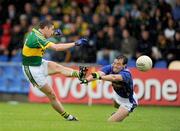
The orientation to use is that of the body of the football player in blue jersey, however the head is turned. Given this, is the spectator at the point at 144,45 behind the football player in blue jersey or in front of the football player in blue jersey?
behind

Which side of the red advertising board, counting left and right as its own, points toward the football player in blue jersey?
front

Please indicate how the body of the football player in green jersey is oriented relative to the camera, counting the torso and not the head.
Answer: to the viewer's right

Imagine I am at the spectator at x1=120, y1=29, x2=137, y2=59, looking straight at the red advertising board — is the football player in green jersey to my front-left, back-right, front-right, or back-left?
front-right

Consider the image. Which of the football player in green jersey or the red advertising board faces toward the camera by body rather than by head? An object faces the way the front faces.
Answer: the red advertising board

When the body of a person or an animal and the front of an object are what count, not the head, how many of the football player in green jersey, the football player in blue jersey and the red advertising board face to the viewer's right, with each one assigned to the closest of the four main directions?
1

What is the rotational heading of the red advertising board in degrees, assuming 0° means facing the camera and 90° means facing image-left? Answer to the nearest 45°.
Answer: approximately 0°

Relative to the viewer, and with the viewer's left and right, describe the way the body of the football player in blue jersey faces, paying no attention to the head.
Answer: facing the viewer and to the left of the viewer

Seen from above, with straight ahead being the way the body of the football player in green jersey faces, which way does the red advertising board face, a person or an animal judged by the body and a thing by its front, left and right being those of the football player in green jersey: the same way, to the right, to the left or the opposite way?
to the right

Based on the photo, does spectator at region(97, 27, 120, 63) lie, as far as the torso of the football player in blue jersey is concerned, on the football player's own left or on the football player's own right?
on the football player's own right

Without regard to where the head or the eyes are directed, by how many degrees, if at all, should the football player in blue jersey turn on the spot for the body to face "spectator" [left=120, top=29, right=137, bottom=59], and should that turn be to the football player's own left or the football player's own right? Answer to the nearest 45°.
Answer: approximately 135° to the football player's own right

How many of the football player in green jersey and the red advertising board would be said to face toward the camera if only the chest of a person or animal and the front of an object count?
1
